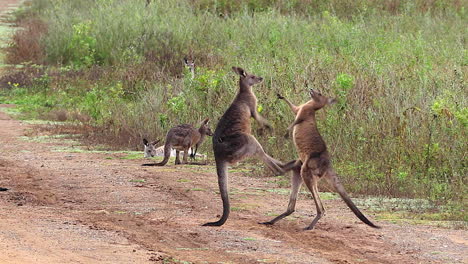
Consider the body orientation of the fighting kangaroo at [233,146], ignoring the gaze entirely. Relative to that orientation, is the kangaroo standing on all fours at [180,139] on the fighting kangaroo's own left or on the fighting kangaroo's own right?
on the fighting kangaroo's own left

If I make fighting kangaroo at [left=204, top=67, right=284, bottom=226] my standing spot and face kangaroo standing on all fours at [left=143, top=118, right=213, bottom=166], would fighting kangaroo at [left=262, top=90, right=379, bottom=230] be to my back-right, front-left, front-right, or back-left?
back-right

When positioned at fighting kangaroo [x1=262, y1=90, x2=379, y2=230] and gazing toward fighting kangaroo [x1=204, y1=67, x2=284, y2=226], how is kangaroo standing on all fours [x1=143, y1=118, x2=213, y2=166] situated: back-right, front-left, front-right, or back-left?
front-right

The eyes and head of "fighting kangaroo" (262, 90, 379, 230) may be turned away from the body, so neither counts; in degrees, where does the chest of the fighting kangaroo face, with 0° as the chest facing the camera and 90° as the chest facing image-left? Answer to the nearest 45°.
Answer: approximately 90°

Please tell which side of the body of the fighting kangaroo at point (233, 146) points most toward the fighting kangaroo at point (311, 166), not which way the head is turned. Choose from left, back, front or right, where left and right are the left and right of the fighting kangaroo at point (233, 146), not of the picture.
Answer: front

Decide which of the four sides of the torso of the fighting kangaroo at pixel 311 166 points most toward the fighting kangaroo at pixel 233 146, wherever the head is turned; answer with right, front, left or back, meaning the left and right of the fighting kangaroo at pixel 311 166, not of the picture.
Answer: front

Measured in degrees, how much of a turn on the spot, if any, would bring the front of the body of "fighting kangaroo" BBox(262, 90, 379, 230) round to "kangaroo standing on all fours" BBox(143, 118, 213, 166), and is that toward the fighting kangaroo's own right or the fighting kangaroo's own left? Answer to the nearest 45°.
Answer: approximately 45° to the fighting kangaroo's own right

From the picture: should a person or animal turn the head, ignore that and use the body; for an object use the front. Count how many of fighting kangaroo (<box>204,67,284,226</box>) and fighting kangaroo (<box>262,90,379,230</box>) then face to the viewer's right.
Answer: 1

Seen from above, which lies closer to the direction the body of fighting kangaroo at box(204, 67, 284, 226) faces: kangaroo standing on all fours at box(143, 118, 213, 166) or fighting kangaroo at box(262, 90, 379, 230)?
the fighting kangaroo

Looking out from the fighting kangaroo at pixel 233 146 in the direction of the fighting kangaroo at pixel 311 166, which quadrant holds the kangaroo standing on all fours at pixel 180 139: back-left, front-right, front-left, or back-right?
back-left

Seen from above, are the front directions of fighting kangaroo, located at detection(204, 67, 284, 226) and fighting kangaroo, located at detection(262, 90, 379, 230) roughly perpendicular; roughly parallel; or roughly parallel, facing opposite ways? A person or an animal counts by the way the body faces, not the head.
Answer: roughly parallel, facing opposite ways

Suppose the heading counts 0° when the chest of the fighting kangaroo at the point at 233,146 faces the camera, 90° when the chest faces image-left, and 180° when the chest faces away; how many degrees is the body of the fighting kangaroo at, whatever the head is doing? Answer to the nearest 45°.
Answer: approximately 270°
